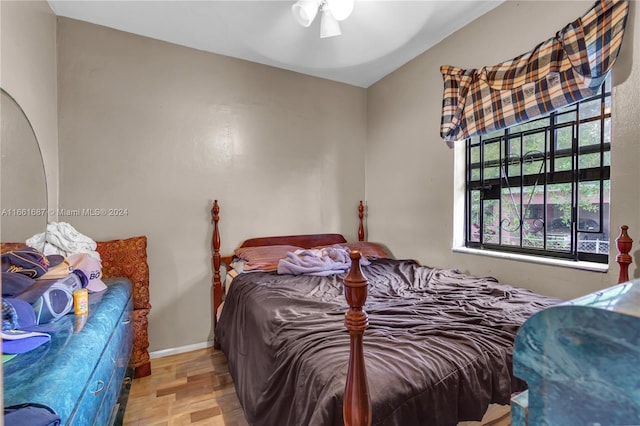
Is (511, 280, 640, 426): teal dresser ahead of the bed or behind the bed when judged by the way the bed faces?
ahead

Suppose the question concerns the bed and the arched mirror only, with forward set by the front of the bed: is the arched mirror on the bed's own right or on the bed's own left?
on the bed's own right

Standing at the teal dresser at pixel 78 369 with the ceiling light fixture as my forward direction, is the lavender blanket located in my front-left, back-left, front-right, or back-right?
front-left

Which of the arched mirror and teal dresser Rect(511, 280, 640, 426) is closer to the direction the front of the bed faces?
the teal dresser

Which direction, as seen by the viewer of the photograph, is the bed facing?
facing the viewer and to the right of the viewer

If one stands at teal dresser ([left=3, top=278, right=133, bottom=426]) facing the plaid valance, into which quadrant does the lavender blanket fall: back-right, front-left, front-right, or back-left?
front-left
